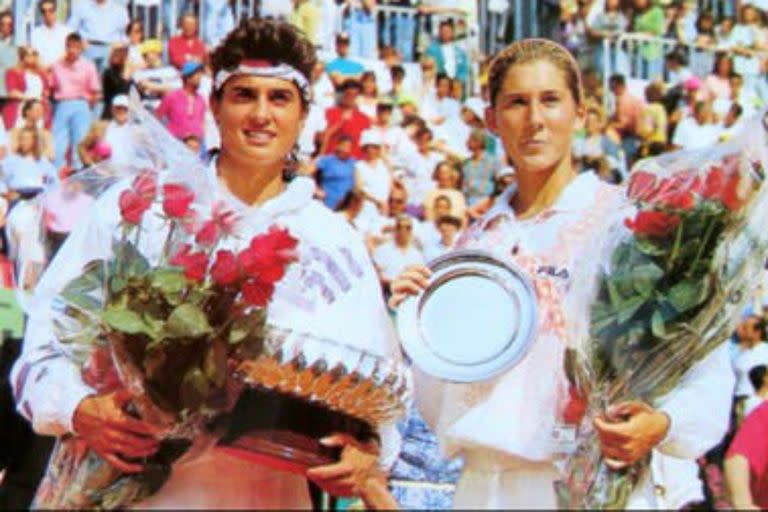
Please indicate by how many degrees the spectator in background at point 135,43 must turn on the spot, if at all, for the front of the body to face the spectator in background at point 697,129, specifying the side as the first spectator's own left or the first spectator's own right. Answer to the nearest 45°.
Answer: approximately 90° to the first spectator's own left

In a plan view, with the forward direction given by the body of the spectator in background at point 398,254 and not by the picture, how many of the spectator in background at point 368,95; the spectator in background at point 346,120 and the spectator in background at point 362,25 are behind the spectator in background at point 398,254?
3

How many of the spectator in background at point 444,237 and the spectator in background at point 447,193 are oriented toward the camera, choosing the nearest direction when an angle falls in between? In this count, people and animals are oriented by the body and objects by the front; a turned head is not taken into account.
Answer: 2
